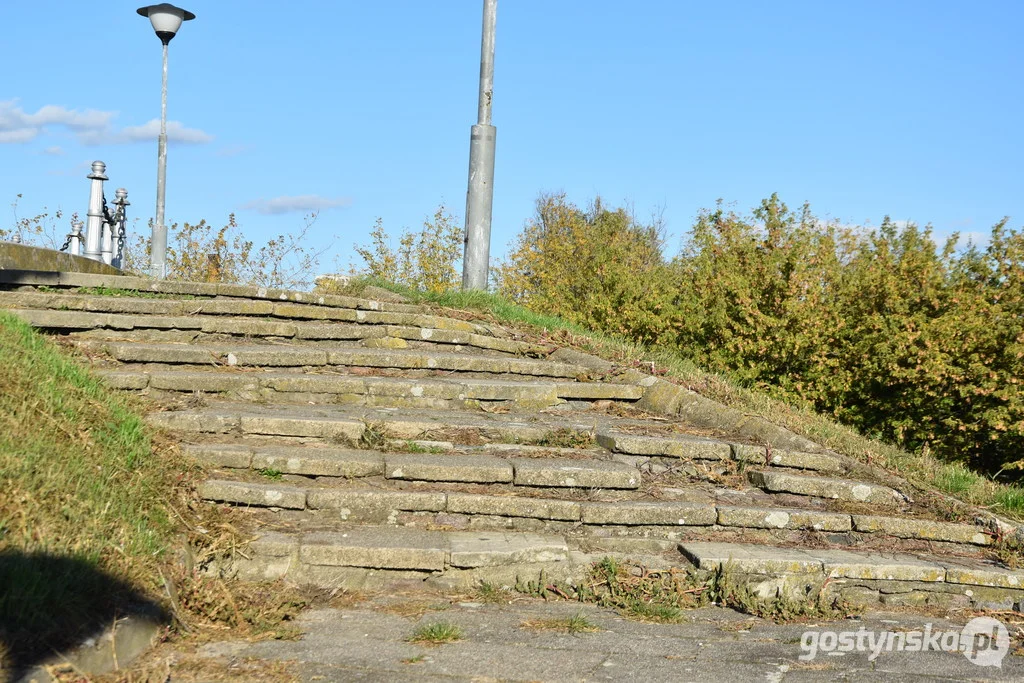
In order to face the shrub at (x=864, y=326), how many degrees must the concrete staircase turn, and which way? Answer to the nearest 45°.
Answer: approximately 135° to its left

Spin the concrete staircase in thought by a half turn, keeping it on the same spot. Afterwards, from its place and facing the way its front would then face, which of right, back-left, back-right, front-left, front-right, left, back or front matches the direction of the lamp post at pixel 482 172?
front

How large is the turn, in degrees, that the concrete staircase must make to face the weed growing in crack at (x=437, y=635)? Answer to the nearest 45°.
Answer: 0° — it already faces it

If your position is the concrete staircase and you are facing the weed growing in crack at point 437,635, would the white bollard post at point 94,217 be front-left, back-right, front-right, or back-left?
back-right

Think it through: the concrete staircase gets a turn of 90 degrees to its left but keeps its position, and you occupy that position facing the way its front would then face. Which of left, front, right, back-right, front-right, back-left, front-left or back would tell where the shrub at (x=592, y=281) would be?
left

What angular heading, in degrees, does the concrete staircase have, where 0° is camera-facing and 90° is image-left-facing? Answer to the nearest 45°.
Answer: approximately 0°

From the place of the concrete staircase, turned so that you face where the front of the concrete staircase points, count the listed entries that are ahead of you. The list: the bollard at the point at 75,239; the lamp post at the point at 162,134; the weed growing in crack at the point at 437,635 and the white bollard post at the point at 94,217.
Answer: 1

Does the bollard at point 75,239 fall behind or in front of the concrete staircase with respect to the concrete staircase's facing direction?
behind

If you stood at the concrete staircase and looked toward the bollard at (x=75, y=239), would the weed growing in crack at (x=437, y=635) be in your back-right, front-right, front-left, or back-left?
back-left

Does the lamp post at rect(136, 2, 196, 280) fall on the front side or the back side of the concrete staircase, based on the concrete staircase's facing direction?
on the back side
